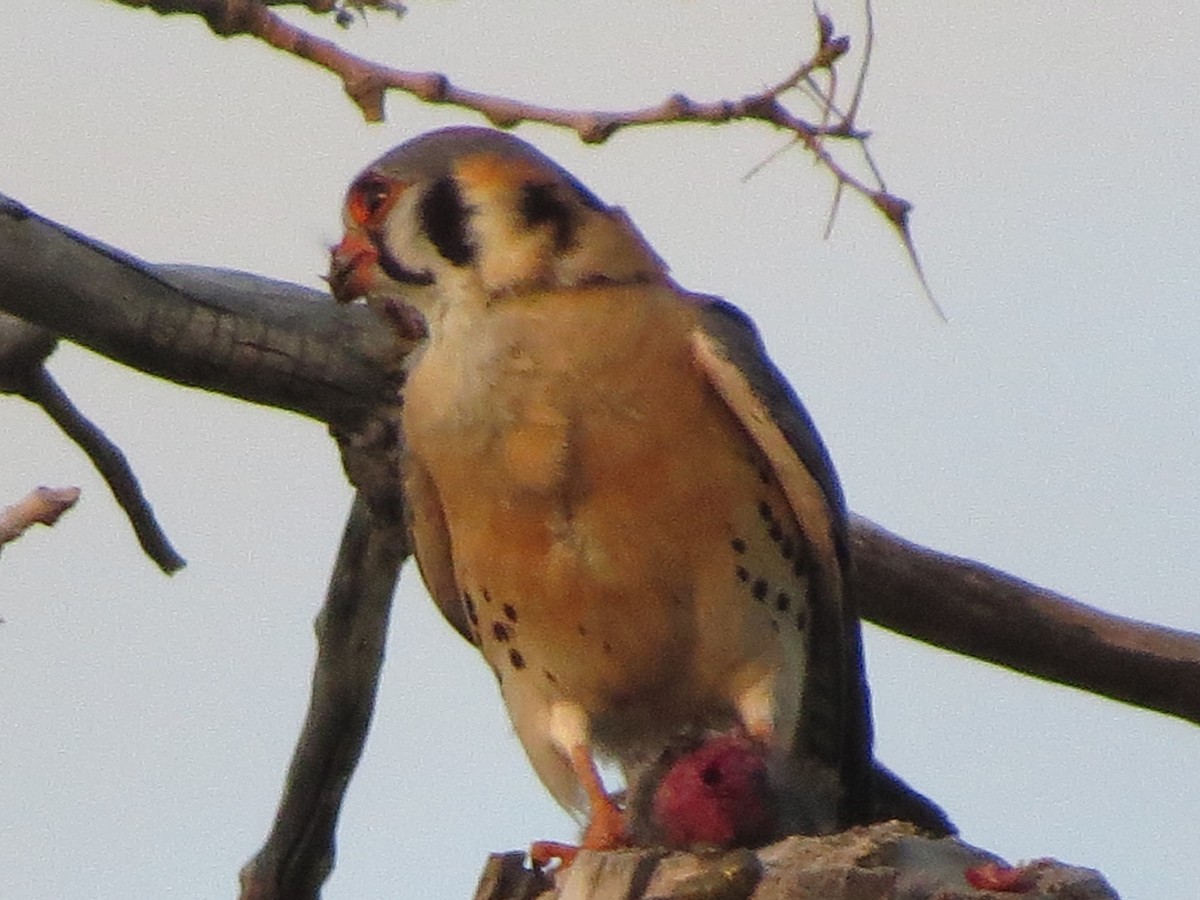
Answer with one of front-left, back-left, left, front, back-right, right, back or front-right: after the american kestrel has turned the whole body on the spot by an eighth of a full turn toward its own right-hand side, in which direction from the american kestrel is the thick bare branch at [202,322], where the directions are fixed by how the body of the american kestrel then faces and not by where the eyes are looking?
front

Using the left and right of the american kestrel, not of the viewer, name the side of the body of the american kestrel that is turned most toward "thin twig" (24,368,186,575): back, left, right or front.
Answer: right

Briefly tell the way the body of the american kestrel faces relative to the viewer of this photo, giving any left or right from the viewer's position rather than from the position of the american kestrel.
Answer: facing the viewer and to the left of the viewer
